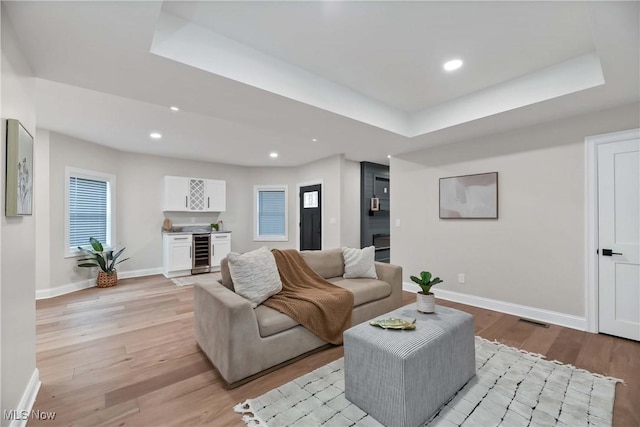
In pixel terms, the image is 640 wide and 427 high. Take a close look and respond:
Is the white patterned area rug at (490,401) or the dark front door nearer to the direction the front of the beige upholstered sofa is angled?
the white patterned area rug

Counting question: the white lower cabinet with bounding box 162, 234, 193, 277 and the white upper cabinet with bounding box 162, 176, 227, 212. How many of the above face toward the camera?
2

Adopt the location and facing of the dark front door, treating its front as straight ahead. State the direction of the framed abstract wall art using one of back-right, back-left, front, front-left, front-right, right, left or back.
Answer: left

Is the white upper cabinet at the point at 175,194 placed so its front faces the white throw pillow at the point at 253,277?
yes

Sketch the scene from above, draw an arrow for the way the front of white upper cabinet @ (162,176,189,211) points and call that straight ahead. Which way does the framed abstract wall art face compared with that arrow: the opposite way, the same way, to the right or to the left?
to the right

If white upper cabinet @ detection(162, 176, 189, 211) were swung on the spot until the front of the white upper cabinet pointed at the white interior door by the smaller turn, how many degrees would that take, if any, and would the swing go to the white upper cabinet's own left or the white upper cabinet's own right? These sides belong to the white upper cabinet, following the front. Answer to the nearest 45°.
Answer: approximately 45° to the white upper cabinet's own left

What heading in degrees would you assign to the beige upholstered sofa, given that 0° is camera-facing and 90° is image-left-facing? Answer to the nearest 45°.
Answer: approximately 315°

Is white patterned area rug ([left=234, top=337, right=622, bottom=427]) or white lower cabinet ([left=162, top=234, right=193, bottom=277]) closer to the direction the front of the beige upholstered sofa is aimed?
the white patterned area rug

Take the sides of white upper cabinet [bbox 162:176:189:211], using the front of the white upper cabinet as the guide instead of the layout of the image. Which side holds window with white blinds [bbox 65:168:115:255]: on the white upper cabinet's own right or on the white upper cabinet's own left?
on the white upper cabinet's own right

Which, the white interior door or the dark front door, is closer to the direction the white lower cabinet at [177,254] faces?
the white interior door

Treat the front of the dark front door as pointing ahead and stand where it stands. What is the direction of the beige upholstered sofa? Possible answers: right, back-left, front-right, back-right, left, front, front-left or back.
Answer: front-left

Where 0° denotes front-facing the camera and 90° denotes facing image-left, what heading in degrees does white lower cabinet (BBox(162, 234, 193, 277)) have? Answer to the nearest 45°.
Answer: approximately 0°

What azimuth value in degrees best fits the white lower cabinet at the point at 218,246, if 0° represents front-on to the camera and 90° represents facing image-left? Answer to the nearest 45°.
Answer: approximately 0°

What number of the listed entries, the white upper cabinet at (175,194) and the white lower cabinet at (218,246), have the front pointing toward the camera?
2
